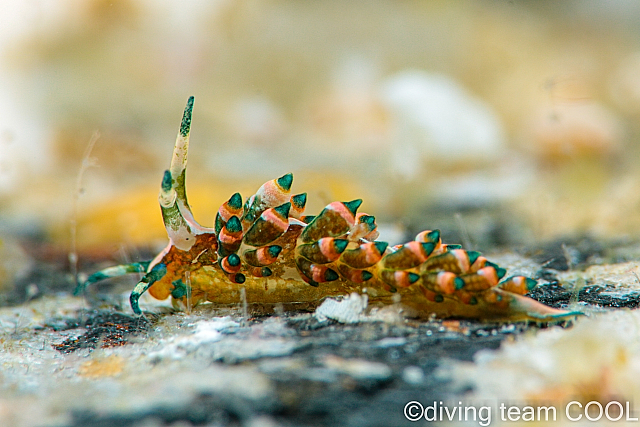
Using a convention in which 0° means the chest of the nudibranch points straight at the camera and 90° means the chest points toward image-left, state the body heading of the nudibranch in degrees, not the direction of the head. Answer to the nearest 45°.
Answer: approximately 90°

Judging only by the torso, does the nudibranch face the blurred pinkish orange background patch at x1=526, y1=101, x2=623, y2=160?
no
